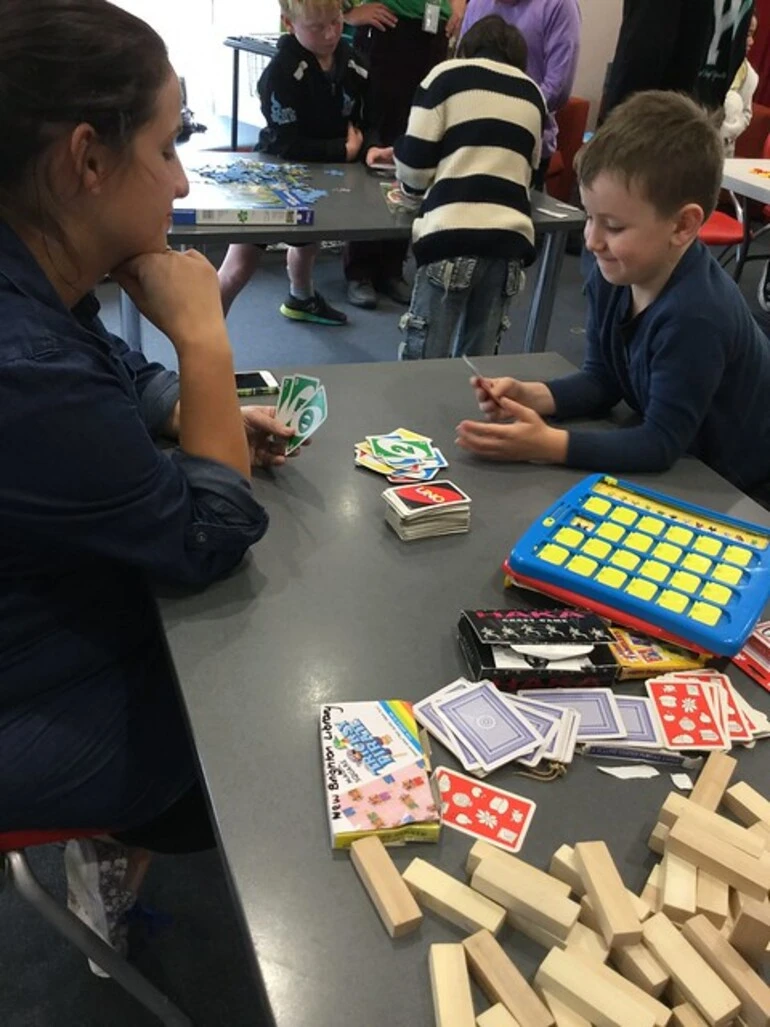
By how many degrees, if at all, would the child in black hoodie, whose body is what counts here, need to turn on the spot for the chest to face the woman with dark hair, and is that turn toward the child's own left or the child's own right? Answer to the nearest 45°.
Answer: approximately 45° to the child's own right

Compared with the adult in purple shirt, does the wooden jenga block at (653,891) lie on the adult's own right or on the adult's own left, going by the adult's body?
on the adult's own left

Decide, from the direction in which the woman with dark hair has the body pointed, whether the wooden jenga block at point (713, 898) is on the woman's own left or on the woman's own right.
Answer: on the woman's own right

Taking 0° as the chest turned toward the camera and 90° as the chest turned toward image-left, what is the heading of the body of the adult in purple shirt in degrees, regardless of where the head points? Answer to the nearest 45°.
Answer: approximately 45°

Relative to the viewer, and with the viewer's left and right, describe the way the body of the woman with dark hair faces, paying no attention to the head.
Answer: facing to the right of the viewer

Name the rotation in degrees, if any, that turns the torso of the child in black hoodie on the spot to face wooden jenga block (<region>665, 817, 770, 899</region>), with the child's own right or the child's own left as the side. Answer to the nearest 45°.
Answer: approximately 45° to the child's own right

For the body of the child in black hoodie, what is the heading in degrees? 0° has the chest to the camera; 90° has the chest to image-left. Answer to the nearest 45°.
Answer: approximately 315°

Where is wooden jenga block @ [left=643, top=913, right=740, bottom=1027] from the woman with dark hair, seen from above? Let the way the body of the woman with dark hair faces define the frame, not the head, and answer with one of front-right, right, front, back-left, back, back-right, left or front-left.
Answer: front-right

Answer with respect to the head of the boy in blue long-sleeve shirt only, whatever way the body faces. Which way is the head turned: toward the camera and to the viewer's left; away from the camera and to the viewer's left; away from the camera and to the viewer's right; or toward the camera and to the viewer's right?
toward the camera and to the viewer's left

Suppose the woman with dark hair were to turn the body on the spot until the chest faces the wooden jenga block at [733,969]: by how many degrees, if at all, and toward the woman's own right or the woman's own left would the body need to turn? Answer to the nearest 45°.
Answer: approximately 45° to the woman's own right

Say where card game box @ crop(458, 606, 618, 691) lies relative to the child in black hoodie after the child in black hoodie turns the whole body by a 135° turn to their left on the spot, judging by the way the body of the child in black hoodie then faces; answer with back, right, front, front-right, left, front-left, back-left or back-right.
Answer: back

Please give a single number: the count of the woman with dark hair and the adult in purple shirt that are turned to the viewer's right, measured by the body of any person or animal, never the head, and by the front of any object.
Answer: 1

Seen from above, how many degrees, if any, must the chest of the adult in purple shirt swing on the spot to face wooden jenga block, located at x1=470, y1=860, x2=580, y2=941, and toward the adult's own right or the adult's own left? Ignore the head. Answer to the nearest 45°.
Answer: approximately 45° to the adult's own left

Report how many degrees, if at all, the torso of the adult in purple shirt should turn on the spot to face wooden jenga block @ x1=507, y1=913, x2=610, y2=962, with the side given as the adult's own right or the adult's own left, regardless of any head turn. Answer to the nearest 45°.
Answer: approximately 45° to the adult's own left
